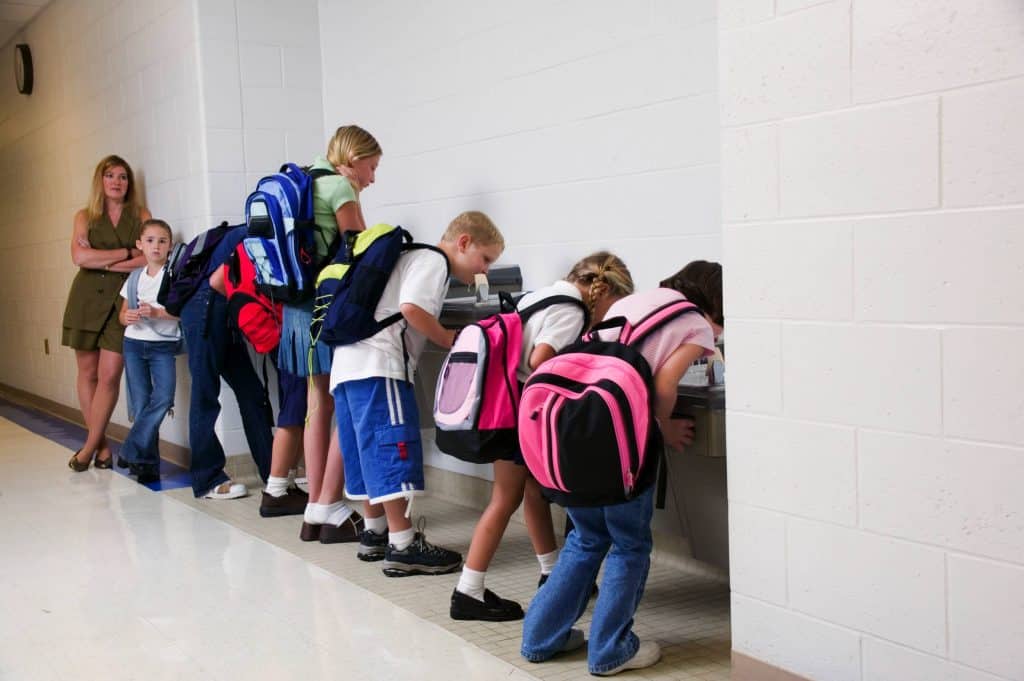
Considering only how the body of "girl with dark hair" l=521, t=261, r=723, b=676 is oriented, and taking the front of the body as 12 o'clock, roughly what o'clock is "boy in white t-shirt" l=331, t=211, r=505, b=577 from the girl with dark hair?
The boy in white t-shirt is roughly at 9 o'clock from the girl with dark hair.

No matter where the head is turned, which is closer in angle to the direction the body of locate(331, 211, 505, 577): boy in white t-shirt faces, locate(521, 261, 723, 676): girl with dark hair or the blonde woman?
the girl with dark hair

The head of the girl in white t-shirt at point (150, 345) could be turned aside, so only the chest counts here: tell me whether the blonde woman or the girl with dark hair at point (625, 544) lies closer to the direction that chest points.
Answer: the girl with dark hair

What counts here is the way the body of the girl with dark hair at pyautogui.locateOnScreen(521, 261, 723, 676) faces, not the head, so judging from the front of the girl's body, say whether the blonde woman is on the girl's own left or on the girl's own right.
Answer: on the girl's own left

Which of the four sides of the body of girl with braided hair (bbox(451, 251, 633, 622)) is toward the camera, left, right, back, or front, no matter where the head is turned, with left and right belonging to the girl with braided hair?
right

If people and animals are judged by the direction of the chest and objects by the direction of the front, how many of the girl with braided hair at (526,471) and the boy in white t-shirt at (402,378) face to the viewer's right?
2

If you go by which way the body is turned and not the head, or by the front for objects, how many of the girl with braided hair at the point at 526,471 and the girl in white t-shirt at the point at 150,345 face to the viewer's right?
1

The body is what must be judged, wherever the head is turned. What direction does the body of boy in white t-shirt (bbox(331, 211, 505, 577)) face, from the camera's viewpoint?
to the viewer's right

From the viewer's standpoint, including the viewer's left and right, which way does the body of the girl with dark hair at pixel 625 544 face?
facing away from the viewer and to the right of the viewer

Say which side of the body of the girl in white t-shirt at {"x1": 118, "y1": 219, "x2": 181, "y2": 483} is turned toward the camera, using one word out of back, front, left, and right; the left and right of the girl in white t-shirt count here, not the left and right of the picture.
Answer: front

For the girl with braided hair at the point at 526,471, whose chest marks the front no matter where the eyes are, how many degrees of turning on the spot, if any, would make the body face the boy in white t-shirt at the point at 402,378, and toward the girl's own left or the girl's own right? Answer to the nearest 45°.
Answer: approximately 135° to the girl's own left

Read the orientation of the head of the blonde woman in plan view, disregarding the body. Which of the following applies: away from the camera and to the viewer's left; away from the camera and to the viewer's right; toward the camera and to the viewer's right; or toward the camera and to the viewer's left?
toward the camera and to the viewer's right

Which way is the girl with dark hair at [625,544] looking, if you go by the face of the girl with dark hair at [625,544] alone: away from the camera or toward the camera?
away from the camera

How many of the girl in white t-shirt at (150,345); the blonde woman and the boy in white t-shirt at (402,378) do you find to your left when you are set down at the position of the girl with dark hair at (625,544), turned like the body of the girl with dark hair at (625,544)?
3

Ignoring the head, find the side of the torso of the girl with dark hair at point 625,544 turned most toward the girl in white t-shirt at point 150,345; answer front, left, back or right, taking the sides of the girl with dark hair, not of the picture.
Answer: left

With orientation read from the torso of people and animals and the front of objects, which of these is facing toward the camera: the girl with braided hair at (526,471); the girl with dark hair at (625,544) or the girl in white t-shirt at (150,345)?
the girl in white t-shirt

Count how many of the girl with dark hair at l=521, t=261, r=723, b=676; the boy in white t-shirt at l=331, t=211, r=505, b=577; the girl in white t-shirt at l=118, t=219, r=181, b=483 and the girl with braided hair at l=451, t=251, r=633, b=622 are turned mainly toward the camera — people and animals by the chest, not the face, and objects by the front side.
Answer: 1
